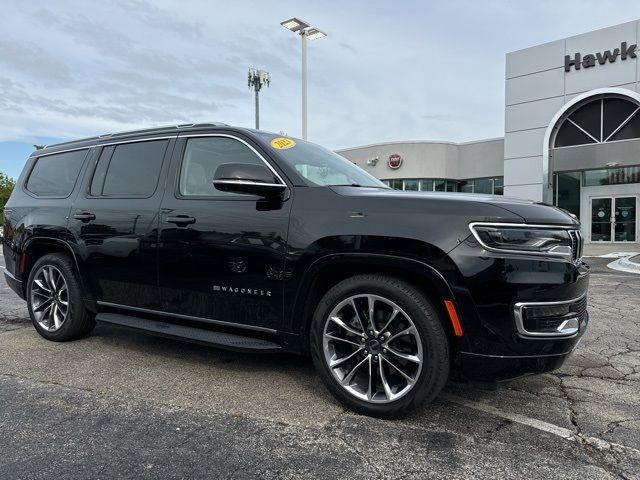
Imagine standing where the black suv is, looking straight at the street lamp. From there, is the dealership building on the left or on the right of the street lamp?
right

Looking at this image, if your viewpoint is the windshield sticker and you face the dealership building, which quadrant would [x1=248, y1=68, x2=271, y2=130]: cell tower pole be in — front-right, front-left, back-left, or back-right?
front-left

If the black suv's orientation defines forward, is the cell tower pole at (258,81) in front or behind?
behind

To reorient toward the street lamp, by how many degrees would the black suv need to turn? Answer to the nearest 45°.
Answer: approximately 135° to its left

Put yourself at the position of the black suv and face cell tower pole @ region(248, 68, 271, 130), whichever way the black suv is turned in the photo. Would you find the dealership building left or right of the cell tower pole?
right

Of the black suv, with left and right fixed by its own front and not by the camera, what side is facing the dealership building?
left

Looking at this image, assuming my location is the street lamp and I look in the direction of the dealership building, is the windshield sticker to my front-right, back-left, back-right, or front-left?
back-right

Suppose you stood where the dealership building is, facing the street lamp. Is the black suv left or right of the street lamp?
left
